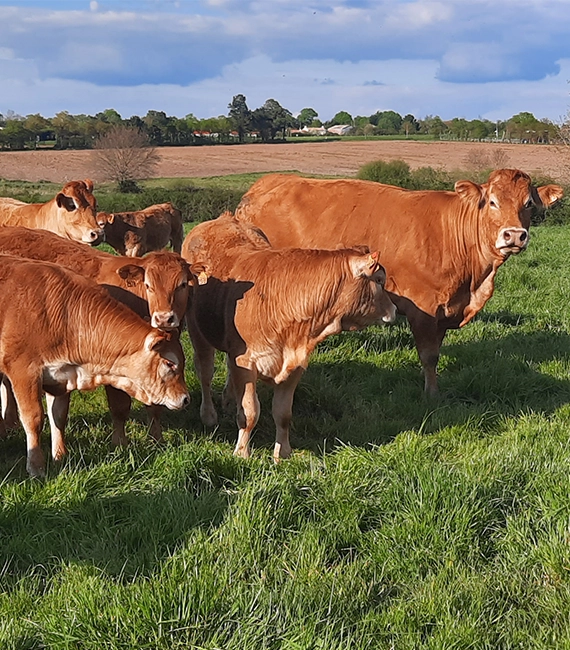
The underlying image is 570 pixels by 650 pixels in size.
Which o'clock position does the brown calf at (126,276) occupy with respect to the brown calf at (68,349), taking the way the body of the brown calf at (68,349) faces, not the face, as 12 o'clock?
the brown calf at (126,276) is roughly at 10 o'clock from the brown calf at (68,349).

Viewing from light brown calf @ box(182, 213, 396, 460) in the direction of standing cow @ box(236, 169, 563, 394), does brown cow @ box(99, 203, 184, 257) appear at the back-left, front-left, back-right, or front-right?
front-left

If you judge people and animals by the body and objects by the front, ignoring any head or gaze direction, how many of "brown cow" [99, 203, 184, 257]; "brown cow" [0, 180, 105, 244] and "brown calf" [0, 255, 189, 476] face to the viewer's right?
2

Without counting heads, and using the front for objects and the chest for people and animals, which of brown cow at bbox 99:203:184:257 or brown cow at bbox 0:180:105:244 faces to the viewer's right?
brown cow at bbox 0:180:105:244

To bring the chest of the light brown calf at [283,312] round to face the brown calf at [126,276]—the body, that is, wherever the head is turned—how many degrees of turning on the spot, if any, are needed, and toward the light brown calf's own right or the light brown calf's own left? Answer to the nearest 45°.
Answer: approximately 135° to the light brown calf's own right

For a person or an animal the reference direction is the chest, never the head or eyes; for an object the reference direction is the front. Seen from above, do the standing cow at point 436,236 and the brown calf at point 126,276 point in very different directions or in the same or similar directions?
same or similar directions

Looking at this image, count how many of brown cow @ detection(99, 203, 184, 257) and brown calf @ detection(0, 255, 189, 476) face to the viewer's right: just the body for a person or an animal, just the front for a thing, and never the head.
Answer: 1

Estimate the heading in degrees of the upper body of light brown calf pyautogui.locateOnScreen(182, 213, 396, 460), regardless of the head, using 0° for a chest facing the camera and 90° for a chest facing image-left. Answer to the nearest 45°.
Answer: approximately 315°

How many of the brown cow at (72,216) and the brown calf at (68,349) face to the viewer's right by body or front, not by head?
2

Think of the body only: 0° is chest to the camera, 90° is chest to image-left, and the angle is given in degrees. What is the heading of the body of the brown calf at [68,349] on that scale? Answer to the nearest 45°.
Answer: approximately 270°

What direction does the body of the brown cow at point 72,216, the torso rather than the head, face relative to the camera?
to the viewer's right

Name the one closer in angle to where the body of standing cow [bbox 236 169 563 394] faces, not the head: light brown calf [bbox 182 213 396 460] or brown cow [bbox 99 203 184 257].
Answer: the light brown calf

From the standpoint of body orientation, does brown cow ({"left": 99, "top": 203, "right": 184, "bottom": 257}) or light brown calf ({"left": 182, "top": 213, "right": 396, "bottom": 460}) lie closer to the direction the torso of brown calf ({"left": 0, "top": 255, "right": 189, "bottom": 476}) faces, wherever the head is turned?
the light brown calf
